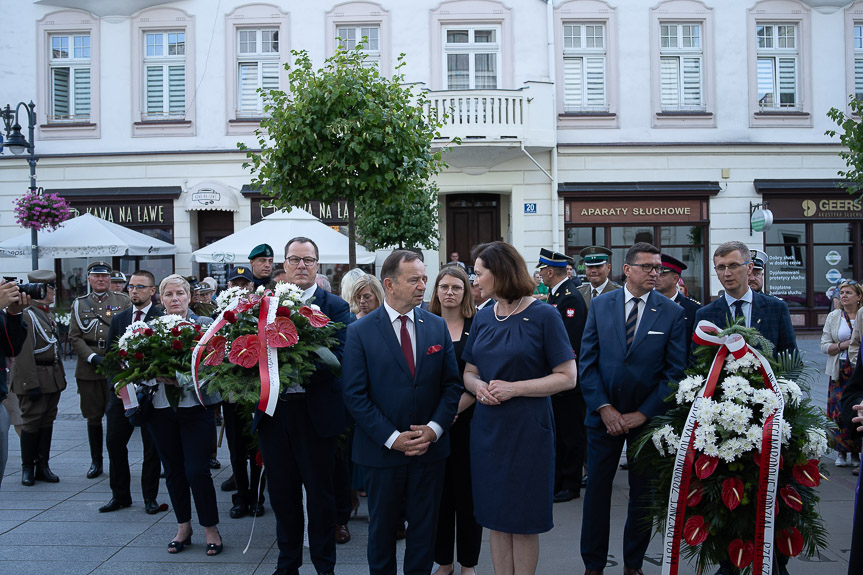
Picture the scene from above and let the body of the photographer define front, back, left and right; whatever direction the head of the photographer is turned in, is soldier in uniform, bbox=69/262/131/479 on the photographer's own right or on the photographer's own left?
on the photographer's own left

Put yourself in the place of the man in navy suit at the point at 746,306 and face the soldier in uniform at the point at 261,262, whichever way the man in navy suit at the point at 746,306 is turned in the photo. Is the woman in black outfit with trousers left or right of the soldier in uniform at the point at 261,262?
left

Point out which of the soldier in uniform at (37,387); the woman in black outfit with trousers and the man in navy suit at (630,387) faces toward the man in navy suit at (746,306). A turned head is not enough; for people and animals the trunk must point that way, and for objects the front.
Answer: the soldier in uniform

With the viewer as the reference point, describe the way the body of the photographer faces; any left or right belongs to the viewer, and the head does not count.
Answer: facing to the right of the viewer

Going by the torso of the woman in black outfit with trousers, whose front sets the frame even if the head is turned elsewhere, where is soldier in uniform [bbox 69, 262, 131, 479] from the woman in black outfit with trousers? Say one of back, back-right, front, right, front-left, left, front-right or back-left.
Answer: back-right

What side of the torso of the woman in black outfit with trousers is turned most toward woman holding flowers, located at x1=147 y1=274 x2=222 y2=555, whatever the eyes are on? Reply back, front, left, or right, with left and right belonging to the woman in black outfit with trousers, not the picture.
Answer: right

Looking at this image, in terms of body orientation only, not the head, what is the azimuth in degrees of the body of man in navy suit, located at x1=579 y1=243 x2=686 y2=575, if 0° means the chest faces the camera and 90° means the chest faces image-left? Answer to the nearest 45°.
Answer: approximately 0°

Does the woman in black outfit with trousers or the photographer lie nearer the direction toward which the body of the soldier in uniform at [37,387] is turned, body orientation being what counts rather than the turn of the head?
the woman in black outfit with trousers
